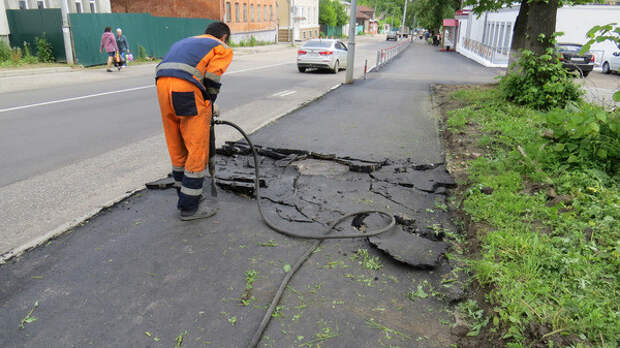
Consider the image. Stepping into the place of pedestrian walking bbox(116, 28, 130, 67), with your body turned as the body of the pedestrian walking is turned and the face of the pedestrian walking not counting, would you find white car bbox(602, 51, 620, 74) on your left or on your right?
on your left

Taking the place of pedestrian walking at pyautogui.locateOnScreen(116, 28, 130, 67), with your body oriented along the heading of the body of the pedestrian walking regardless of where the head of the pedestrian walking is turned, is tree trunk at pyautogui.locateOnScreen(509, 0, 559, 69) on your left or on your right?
on your left

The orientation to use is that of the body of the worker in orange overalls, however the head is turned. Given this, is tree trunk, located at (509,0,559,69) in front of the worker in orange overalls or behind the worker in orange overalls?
in front

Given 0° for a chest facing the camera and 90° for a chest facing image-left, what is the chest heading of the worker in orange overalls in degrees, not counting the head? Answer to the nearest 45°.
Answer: approximately 225°

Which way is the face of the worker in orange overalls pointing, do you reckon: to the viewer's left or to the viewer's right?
to the viewer's right

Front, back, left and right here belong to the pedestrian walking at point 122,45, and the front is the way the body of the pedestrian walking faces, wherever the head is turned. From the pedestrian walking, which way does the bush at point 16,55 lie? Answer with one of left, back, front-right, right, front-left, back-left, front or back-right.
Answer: front-right

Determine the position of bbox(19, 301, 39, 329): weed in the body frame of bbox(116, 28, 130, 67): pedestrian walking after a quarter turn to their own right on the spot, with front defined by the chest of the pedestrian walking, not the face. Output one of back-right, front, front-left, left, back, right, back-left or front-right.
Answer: back-left

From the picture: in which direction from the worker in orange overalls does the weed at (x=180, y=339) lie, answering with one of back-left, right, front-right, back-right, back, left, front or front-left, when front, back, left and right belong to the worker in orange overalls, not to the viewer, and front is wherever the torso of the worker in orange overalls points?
back-right

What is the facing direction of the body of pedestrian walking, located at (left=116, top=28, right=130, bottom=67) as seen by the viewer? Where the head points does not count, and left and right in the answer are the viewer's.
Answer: facing the viewer and to the left of the viewer

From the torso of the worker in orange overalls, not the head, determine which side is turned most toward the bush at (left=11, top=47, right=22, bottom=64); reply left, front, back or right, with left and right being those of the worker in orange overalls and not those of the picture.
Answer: left

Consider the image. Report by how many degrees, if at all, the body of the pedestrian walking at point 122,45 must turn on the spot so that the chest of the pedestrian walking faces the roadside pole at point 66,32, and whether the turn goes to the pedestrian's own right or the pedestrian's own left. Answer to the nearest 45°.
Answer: approximately 45° to the pedestrian's own right
